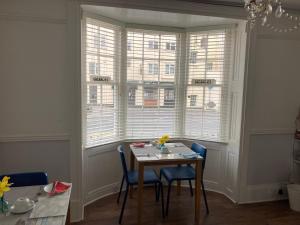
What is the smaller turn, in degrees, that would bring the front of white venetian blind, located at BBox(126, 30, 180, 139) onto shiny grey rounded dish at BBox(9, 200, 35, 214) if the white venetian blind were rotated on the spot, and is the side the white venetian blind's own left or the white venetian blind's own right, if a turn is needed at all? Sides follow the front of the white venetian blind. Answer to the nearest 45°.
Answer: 0° — it already faces it

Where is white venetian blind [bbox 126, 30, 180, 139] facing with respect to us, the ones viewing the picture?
facing the viewer

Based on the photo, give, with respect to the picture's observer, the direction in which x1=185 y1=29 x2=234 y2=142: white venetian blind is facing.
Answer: facing the viewer and to the left of the viewer

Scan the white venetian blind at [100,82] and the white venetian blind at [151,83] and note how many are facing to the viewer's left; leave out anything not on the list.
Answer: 0

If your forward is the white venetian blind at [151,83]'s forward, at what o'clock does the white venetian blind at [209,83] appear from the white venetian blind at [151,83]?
the white venetian blind at [209,83] is roughly at 9 o'clock from the white venetian blind at [151,83].

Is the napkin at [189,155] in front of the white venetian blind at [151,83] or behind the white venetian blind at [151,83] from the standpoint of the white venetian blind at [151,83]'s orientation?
in front

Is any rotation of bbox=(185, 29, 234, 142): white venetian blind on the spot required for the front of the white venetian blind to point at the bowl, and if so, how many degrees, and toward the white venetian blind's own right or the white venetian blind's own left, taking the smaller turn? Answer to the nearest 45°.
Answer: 0° — it already faces it

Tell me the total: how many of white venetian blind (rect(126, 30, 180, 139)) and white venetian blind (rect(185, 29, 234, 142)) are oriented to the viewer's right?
0

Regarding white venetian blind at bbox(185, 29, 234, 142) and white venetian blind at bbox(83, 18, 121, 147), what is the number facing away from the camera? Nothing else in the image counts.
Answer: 0

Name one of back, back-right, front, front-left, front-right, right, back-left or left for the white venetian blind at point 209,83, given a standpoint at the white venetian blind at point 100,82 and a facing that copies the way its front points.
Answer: front-left

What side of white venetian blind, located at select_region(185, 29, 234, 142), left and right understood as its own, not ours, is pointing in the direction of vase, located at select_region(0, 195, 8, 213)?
front
